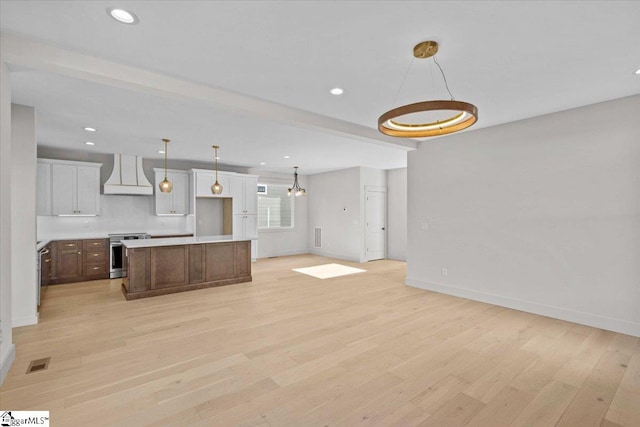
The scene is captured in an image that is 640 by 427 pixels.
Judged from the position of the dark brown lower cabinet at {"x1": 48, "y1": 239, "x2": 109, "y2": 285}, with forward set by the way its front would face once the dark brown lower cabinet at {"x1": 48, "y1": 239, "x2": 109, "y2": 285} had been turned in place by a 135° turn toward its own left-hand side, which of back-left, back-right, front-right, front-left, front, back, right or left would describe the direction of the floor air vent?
back-right

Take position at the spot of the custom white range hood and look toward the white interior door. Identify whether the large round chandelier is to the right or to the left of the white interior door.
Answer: right

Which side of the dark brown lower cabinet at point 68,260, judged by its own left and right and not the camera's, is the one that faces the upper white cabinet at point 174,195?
left

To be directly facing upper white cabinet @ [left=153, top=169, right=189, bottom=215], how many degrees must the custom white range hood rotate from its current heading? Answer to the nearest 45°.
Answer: approximately 90° to its left

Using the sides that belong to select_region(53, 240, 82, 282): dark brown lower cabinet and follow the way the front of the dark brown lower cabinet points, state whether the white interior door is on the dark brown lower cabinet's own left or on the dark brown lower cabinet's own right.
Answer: on the dark brown lower cabinet's own left

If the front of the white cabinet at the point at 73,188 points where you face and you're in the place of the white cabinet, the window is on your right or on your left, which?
on your left

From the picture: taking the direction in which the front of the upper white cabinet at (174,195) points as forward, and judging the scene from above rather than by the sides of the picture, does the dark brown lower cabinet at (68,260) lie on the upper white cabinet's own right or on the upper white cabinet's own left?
on the upper white cabinet's own right

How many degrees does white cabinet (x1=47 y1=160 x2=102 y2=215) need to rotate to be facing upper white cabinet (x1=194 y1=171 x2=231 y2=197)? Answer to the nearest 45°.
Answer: approximately 90° to its left
